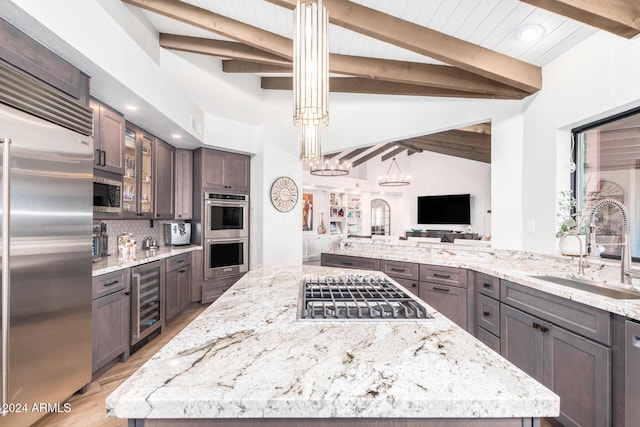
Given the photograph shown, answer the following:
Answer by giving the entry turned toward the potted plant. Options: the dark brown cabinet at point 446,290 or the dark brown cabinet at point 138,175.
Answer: the dark brown cabinet at point 138,175

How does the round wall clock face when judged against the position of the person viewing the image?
facing the viewer

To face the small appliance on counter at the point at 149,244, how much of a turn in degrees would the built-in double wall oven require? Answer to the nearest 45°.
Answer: approximately 90° to its right

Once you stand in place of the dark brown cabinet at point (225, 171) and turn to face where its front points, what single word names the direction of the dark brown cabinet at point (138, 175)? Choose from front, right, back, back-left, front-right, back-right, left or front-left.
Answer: right

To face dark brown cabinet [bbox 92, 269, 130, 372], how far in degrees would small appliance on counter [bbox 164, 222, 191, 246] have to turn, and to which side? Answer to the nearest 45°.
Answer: approximately 45° to its right

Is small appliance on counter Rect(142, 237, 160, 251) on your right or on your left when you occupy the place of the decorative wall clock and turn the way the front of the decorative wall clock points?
on your right

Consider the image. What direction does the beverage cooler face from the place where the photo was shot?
facing the viewer and to the right of the viewer

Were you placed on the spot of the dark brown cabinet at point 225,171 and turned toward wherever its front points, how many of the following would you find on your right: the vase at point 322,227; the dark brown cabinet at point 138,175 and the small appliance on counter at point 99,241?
2

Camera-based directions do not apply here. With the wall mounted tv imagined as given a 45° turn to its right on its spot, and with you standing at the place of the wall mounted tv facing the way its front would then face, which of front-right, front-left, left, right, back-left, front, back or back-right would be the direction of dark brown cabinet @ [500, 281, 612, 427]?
front-left

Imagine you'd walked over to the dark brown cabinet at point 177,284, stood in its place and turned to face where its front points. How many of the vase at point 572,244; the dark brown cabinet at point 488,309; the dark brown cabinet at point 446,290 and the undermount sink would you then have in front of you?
4

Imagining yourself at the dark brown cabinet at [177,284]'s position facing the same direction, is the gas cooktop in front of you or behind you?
in front

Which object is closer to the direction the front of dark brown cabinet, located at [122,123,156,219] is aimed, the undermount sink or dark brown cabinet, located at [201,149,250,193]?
the undermount sink

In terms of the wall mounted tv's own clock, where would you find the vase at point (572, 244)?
The vase is roughly at 12 o'clock from the wall mounted tv.

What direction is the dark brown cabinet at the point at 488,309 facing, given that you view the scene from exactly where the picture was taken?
facing the viewer and to the left of the viewer

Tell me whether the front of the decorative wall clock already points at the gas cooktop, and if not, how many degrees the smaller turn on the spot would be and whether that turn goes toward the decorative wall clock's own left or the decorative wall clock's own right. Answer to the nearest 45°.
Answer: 0° — it already faces it
